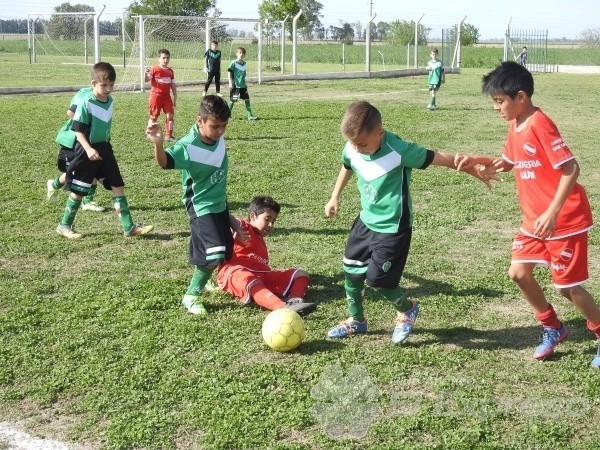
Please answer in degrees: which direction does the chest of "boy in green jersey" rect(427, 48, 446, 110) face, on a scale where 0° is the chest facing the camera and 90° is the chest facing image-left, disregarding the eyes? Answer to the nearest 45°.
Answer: approximately 0°

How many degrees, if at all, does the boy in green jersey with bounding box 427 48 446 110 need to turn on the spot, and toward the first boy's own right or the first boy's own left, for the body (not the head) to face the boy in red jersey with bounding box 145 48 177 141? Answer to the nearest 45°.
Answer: approximately 45° to the first boy's own right

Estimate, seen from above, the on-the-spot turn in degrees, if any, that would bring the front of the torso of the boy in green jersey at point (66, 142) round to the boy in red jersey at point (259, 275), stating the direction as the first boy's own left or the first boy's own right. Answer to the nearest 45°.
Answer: approximately 45° to the first boy's own right

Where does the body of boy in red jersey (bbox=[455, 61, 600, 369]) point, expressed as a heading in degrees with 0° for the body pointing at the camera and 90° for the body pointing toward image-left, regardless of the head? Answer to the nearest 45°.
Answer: approximately 45°

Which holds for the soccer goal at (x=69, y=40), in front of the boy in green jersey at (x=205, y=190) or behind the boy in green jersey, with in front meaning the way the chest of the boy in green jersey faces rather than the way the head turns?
behind

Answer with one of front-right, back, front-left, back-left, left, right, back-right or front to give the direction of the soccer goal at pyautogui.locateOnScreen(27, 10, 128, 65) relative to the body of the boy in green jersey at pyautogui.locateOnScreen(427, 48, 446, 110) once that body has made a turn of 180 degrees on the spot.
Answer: front-left
